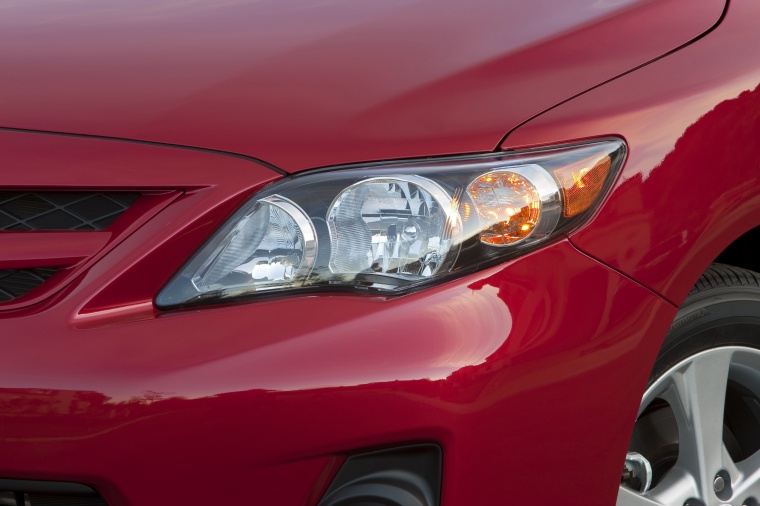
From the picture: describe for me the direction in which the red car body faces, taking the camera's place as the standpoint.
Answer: facing the viewer and to the left of the viewer
